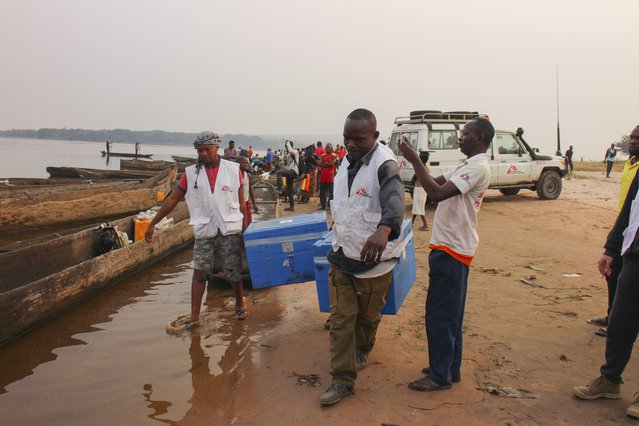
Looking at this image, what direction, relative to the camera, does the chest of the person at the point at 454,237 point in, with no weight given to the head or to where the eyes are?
to the viewer's left

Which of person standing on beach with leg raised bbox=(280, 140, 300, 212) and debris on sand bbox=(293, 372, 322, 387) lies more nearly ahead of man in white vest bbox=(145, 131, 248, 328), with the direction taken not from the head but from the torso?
the debris on sand

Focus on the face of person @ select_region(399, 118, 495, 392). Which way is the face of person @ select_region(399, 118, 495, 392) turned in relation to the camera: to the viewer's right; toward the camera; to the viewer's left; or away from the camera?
to the viewer's left
